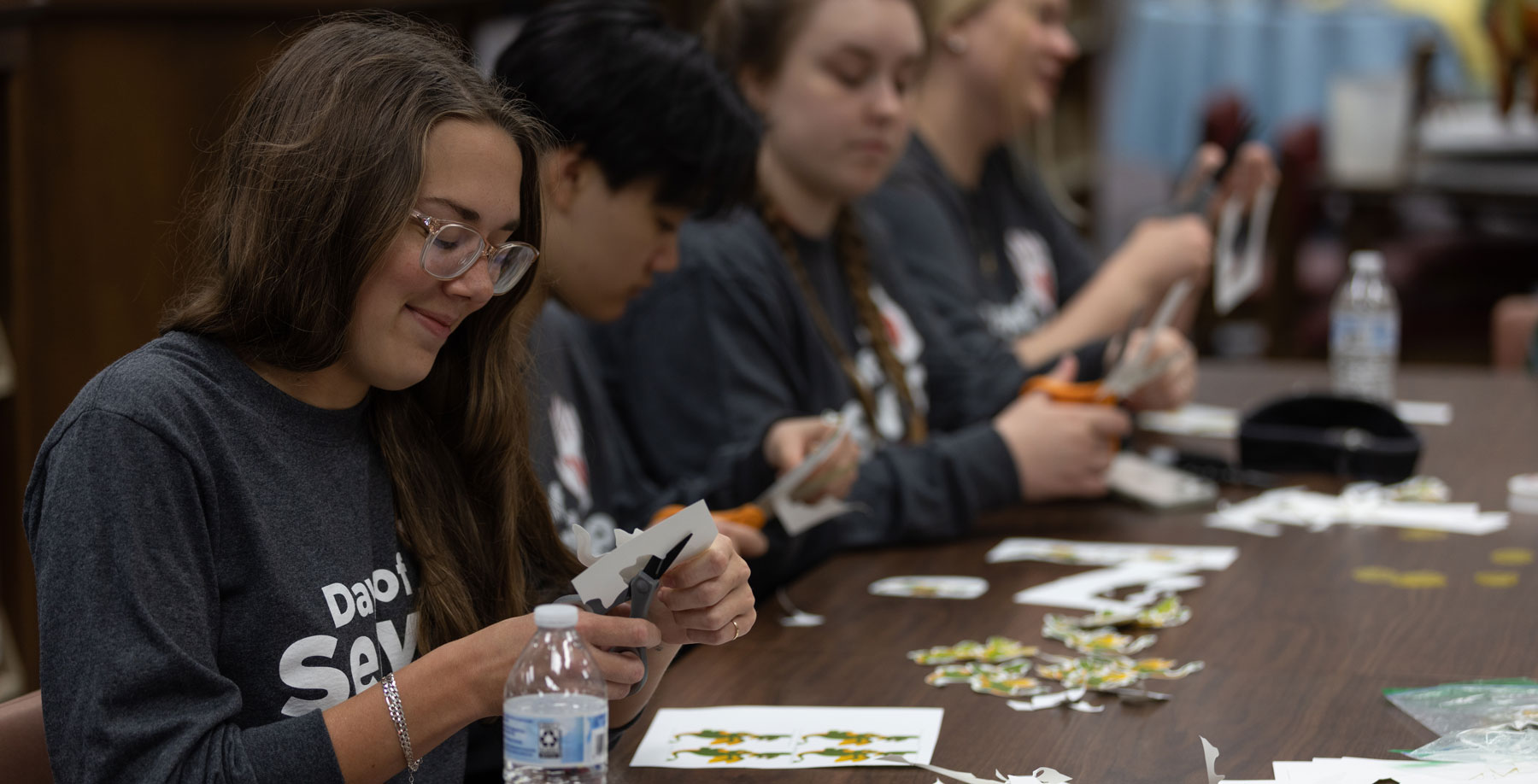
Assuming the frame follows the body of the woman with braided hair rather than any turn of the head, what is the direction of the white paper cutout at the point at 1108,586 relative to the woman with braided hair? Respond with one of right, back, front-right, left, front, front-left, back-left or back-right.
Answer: front

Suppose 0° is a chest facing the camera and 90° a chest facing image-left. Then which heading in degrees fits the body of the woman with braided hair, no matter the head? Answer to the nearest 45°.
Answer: approximately 315°

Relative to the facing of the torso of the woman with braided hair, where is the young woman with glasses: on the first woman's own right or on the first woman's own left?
on the first woman's own right

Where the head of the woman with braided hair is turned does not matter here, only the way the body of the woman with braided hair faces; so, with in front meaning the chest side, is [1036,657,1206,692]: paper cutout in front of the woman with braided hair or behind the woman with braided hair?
in front

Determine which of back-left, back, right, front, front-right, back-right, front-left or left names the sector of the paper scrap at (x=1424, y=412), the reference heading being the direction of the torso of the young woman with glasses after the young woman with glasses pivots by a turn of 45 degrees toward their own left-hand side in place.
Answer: front-left

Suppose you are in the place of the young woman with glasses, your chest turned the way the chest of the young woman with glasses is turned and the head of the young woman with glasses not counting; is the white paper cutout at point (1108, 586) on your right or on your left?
on your left

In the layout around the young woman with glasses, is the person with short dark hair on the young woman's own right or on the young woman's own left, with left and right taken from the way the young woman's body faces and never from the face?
on the young woman's own left

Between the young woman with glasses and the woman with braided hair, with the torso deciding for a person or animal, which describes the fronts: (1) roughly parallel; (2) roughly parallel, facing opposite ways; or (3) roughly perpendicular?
roughly parallel

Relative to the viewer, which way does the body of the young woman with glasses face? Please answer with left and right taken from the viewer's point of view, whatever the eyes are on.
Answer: facing the viewer and to the right of the viewer

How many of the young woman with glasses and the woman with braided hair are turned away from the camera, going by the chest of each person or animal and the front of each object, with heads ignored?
0
